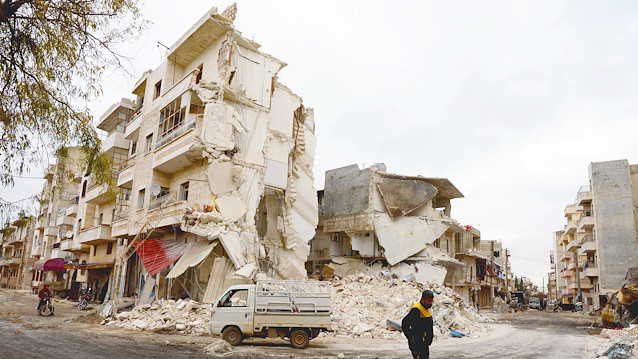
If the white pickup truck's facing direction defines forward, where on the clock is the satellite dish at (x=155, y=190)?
The satellite dish is roughly at 2 o'clock from the white pickup truck.

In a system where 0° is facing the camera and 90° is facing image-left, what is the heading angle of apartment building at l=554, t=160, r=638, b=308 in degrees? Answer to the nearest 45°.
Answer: approximately 90°

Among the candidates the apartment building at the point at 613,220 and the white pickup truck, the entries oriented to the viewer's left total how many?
2

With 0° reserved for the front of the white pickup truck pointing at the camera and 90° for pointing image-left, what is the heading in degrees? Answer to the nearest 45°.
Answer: approximately 90°

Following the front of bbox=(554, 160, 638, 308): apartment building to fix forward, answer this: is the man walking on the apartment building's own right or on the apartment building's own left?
on the apartment building's own left

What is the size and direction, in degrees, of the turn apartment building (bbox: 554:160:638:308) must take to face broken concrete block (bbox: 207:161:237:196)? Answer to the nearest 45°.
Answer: approximately 45° to its left

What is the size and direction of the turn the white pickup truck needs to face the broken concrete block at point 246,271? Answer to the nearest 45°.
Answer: approximately 90° to its right

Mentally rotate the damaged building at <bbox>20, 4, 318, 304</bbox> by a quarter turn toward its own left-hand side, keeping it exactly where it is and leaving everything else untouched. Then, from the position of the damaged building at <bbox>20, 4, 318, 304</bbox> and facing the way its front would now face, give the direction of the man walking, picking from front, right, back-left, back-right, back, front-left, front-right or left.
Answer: front-right

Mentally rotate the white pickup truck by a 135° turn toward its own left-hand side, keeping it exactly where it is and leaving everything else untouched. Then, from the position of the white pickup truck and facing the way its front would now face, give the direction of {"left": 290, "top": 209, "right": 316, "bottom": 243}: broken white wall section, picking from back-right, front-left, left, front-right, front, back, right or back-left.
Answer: back-left

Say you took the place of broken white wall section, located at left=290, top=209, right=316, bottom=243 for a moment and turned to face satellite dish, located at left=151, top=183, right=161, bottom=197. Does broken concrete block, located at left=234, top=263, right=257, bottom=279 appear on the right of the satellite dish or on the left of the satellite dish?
left
